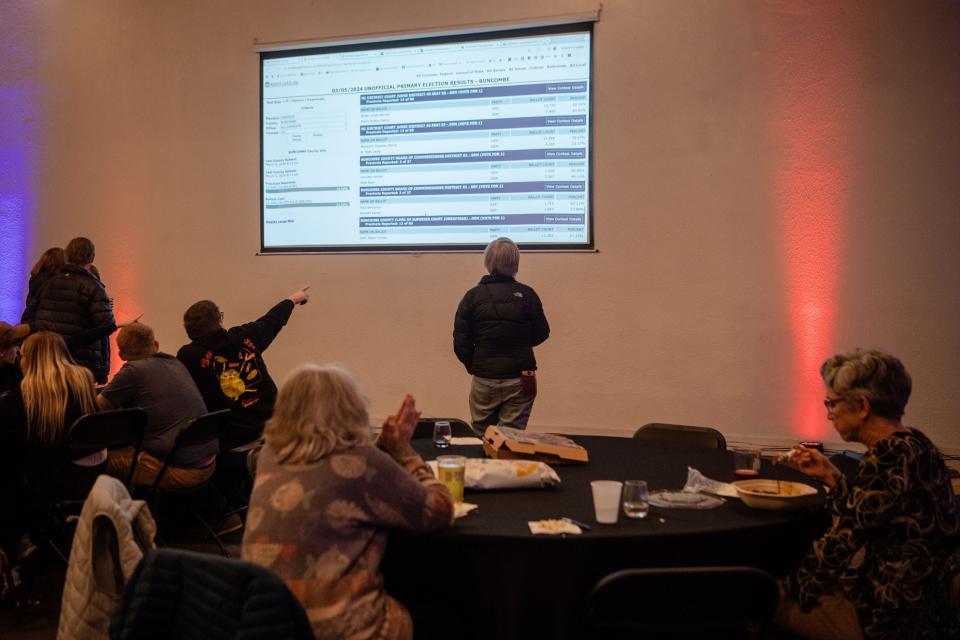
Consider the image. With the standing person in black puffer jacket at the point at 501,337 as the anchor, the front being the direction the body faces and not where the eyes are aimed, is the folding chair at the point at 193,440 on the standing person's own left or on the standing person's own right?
on the standing person's own left

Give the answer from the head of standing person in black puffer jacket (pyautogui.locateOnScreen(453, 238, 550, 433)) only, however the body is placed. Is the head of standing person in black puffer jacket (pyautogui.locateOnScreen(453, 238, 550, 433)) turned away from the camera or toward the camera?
away from the camera

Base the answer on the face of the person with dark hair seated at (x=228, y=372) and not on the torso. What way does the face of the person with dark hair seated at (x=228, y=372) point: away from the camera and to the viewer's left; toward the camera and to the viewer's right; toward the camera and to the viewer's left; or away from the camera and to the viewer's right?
away from the camera and to the viewer's right

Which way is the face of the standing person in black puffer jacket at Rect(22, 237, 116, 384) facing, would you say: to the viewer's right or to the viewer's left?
to the viewer's right

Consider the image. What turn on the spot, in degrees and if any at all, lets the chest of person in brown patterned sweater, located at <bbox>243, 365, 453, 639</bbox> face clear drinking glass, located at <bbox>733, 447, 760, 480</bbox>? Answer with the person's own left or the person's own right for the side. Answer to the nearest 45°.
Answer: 0° — they already face it

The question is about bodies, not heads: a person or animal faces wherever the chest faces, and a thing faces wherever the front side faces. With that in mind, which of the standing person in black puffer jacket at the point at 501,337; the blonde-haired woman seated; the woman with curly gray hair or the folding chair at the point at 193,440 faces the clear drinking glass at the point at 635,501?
the woman with curly gray hair

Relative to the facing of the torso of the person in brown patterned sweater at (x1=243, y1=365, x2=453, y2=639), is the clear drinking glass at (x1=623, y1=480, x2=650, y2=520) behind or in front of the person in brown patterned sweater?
in front

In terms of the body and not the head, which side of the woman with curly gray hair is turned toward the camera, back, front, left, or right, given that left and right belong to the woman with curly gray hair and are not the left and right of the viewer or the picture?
left

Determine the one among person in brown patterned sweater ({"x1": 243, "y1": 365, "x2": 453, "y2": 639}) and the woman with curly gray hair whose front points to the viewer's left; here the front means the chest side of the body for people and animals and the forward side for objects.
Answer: the woman with curly gray hair

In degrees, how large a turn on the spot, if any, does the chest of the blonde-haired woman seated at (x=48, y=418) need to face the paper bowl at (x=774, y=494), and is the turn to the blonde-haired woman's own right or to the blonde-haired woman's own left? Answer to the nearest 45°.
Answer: approximately 135° to the blonde-haired woman's own right

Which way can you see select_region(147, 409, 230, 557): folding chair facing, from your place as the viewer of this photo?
facing away from the viewer and to the left of the viewer

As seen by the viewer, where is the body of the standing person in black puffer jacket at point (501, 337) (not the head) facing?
away from the camera

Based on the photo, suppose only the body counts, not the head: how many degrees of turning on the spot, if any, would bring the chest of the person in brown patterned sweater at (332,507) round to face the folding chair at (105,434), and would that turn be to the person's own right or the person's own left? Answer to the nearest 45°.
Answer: approximately 90° to the person's own left

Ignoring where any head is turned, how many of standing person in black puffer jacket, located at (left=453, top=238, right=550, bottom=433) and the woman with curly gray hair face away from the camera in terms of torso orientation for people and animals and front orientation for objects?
1

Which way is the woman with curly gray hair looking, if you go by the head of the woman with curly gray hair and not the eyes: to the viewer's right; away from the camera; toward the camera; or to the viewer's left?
to the viewer's left

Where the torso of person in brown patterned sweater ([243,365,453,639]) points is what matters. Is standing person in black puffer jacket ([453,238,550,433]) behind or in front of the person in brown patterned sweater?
in front

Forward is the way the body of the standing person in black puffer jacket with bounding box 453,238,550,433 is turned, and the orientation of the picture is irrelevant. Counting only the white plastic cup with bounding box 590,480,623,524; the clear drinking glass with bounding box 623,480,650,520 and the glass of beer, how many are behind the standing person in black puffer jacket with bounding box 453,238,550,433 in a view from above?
3
